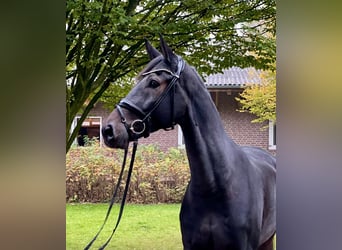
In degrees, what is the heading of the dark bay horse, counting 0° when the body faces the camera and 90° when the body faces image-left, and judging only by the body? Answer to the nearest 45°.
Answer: approximately 45°

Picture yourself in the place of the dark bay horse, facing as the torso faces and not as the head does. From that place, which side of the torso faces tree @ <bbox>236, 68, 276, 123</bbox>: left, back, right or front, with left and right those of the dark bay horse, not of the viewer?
back

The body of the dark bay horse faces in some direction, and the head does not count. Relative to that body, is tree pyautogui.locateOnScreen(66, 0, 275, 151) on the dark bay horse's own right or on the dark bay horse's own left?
on the dark bay horse's own right

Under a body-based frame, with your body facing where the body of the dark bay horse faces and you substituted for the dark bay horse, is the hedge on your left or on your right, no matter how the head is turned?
on your right

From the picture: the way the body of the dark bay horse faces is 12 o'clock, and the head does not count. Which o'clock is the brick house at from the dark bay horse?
The brick house is roughly at 5 o'clock from the dark bay horse.
